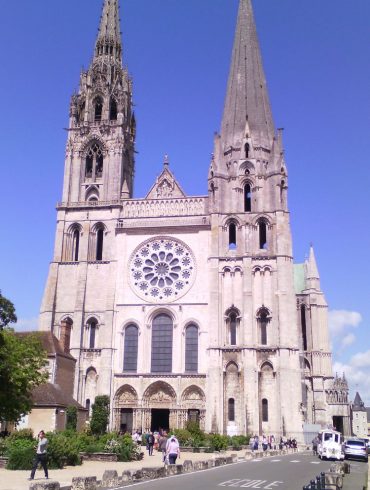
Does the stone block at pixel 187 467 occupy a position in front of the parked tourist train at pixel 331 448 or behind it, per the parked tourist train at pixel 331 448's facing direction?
in front

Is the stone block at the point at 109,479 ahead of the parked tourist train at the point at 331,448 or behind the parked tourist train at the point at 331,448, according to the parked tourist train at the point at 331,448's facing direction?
ahead

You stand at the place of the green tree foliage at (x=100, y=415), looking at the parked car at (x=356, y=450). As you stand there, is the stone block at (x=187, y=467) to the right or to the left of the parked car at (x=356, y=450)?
right

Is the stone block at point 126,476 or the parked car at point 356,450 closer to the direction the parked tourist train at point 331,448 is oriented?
the stone block

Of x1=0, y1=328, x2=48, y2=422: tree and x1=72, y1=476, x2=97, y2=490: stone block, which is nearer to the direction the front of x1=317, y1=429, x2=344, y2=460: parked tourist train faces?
the stone block

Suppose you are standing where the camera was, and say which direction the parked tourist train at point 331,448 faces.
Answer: facing the viewer

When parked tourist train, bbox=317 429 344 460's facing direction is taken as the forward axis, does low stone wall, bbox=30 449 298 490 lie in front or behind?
in front

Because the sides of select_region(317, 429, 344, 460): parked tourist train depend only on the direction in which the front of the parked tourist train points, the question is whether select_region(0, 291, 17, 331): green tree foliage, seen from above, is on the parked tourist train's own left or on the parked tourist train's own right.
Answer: on the parked tourist train's own right

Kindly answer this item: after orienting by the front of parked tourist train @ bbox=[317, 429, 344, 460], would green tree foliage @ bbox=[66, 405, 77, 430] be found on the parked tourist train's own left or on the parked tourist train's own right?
on the parked tourist train's own right
